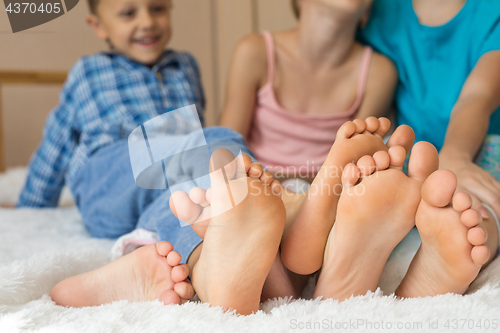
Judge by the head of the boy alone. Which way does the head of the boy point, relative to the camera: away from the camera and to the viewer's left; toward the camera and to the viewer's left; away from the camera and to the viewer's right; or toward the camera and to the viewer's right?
toward the camera and to the viewer's right

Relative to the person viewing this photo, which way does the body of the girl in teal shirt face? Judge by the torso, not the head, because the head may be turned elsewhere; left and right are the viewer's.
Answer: facing the viewer

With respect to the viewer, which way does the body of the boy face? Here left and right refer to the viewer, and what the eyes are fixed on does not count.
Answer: facing the viewer and to the right of the viewer

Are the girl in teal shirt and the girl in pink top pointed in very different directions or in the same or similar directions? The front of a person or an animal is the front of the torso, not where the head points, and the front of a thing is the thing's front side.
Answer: same or similar directions

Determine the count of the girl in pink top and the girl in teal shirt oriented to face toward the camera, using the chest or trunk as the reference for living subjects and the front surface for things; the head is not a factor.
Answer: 2

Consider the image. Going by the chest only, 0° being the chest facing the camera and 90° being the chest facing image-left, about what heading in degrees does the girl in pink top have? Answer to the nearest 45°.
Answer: approximately 0°
